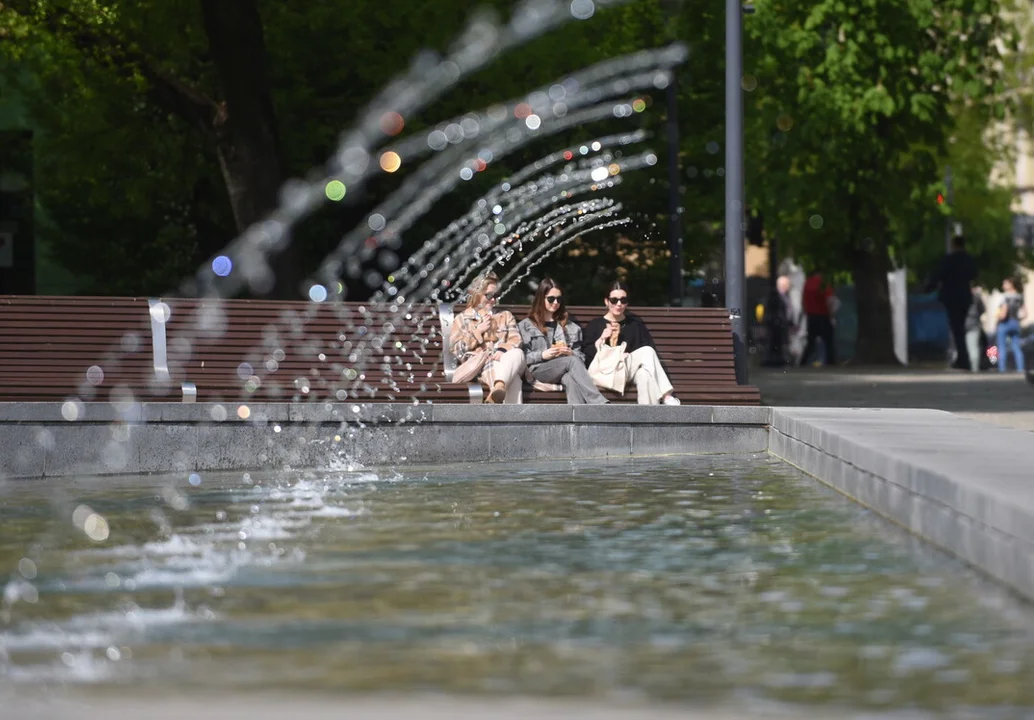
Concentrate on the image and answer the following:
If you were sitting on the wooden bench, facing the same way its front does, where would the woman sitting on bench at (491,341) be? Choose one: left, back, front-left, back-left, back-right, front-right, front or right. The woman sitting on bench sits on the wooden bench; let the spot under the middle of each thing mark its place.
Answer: left

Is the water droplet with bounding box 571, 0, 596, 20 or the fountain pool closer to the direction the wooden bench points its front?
the fountain pool

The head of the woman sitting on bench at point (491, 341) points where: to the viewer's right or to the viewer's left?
to the viewer's right

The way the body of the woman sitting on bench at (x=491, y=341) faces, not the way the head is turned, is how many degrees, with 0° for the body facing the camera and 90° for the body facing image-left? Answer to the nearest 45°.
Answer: approximately 315°

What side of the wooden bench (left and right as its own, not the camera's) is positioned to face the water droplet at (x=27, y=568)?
front

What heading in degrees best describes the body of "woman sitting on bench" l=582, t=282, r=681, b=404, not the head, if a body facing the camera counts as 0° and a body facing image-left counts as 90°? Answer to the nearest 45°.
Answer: approximately 315°

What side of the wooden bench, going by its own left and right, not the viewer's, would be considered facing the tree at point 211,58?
back
